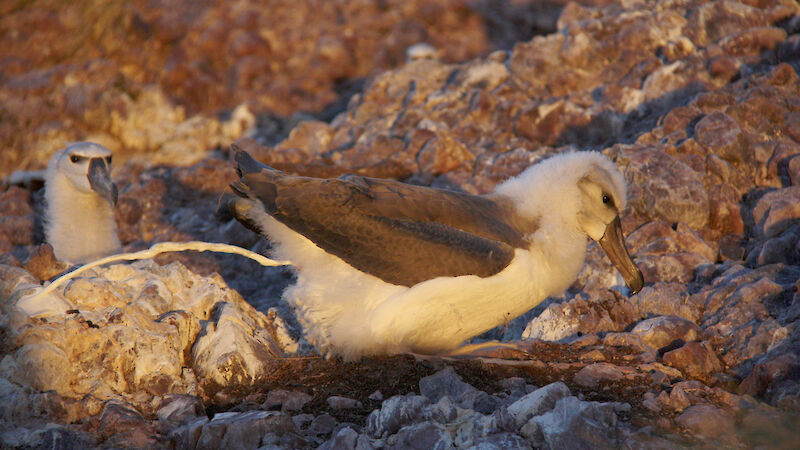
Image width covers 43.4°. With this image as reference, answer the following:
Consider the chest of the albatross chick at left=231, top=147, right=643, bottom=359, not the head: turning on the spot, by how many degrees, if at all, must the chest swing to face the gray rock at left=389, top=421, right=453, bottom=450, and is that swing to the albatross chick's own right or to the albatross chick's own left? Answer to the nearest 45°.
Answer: approximately 90° to the albatross chick's own right

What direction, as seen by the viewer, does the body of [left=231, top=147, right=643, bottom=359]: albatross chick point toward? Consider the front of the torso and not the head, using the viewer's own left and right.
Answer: facing to the right of the viewer

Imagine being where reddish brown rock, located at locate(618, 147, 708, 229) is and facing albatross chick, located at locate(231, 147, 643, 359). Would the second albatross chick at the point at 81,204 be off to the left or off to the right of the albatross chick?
right

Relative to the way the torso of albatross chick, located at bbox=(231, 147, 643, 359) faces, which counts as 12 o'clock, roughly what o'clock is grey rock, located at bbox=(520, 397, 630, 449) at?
The grey rock is roughly at 2 o'clock from the albatross chick.

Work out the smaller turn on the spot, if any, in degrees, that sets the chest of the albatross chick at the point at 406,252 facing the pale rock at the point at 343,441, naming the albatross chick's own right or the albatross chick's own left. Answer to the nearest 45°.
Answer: approximately 90° to the albatross chick's own right

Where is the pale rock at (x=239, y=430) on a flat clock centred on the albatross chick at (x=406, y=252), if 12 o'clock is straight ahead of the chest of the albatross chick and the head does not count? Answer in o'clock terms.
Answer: The pale rock is roughly at 4 o'clock from the albatross chick.

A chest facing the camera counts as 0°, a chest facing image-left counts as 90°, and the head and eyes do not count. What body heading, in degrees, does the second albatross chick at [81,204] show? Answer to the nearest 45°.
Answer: approximately 315°

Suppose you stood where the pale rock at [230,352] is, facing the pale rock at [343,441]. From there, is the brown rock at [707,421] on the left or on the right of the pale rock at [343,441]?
left
